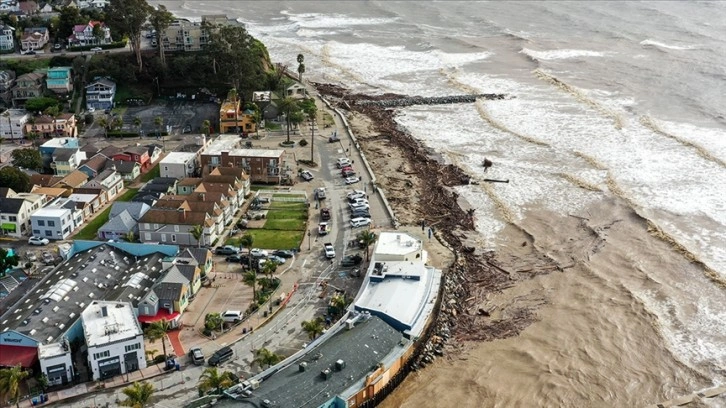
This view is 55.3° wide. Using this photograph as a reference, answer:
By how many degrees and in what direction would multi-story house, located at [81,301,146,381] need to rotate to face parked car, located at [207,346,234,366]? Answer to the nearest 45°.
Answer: approximately 90° to its left

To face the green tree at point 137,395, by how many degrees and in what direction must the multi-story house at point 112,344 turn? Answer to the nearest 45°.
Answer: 0° — it already faces it

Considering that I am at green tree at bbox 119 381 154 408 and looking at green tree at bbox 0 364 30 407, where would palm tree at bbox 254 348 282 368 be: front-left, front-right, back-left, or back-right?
back-right

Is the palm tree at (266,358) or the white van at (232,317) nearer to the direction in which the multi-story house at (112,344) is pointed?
the palm tree

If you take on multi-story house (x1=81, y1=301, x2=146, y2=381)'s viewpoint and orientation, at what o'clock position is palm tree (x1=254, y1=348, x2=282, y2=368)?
The palm tree is roughly at 10 o'clock from the multi-story house.

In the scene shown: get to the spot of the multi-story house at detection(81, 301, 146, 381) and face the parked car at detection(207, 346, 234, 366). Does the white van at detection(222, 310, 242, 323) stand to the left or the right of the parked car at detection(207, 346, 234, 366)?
left

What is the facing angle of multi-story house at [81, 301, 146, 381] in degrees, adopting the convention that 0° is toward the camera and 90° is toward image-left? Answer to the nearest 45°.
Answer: approximately 0°

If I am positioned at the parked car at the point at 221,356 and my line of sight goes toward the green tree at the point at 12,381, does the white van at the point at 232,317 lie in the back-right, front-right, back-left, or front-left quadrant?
back-right

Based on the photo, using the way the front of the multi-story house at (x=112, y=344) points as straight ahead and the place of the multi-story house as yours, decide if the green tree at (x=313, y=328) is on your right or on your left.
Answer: on your left

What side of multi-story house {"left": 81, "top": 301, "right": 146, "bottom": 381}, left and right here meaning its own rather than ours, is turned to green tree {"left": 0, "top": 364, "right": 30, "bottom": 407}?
right

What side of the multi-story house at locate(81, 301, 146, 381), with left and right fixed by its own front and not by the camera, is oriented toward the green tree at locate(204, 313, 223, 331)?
left
